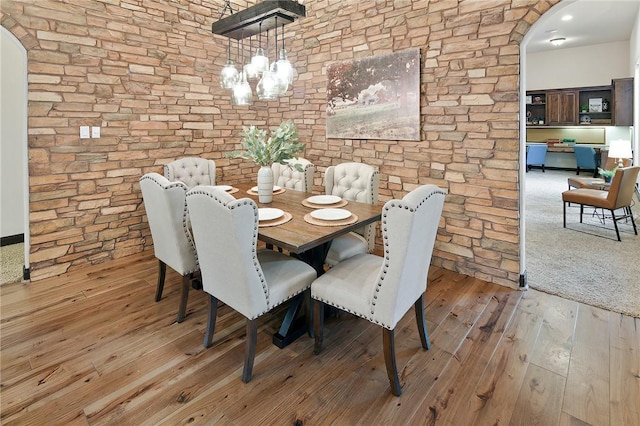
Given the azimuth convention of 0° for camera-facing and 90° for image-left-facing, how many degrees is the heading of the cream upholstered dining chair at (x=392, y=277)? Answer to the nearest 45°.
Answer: approximately 135°

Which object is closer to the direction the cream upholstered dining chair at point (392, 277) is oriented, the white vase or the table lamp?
the white vase

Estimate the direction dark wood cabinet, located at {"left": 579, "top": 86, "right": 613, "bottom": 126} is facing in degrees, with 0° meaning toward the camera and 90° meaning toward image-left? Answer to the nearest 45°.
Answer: approximately 0°

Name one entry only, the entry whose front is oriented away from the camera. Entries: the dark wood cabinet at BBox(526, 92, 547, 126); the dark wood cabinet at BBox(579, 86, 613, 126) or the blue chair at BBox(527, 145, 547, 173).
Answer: the blue chair

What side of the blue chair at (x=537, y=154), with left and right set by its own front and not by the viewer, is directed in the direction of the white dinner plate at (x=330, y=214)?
back

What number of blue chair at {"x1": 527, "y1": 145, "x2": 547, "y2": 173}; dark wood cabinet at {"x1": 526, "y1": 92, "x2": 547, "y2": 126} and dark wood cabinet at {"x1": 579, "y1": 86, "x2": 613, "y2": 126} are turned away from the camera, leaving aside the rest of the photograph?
1

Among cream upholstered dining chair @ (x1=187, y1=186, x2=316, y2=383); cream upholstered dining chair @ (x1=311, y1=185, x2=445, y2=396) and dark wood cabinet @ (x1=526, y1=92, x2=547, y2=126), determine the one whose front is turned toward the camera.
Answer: the dark wood cabinet

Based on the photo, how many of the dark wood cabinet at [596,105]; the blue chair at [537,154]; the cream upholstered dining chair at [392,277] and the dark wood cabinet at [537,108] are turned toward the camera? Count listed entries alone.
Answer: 2

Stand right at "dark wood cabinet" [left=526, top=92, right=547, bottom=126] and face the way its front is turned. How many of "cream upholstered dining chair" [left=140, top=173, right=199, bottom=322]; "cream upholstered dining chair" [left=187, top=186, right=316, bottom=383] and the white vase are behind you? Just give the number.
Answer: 0

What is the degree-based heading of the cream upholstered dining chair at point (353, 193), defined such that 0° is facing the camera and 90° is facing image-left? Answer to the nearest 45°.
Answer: approximately 45°

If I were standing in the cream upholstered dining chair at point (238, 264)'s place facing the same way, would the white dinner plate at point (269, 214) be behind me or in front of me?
in front

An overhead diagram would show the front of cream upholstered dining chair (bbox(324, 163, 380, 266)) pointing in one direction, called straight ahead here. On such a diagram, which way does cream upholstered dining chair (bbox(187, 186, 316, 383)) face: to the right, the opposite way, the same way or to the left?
the opposite way

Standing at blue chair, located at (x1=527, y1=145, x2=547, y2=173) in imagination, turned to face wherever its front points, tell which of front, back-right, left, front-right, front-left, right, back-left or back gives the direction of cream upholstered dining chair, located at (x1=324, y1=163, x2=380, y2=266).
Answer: back

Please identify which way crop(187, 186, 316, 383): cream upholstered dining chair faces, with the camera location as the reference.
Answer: facing away from the viewer and to the right of the viewer

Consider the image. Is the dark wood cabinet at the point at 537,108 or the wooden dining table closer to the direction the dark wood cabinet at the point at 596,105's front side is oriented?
the wooden dining table

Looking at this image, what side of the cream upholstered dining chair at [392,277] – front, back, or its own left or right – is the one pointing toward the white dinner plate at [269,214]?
front

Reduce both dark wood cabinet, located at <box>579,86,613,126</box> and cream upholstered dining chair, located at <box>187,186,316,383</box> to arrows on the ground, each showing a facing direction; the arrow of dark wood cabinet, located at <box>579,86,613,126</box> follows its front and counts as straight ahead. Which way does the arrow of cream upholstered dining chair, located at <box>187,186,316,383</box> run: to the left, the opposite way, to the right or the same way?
the opposite way

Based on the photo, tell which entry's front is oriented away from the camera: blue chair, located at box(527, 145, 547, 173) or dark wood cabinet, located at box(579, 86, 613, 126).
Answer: the blue chair

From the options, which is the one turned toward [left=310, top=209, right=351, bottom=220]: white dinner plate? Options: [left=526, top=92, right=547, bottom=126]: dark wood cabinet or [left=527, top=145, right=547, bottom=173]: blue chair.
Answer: the dark wood cabinet

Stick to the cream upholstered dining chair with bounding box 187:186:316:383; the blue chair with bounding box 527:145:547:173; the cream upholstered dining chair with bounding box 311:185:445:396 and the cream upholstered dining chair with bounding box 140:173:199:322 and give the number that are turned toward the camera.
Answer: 0

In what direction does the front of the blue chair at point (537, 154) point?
away from the camera
